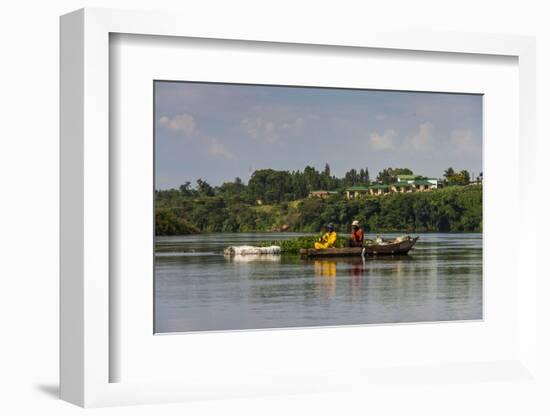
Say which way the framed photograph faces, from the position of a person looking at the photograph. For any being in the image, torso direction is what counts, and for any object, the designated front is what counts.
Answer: facing the viewer and to the right of the viewer
